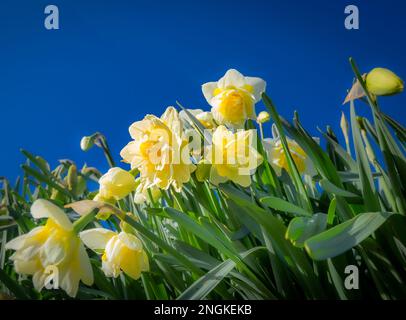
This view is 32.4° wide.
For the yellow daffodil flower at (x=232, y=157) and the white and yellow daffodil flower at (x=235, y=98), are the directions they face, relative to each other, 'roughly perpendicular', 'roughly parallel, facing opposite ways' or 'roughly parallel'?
roughly parallel

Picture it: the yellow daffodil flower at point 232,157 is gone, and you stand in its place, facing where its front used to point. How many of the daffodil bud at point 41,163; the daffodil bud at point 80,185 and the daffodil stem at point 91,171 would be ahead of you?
0

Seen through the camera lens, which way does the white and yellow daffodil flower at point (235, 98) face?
facing the viewer

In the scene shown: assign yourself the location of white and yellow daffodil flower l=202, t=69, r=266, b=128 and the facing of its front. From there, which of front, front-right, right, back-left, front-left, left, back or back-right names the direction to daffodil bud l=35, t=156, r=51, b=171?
back-right

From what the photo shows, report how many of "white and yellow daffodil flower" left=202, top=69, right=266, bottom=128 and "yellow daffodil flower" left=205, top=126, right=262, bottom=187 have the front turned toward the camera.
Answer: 2

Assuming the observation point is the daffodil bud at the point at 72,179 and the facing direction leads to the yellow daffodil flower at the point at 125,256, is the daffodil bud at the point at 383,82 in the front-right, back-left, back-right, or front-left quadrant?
front-left

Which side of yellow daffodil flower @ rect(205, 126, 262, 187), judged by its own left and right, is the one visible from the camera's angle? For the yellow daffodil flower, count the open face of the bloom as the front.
front
